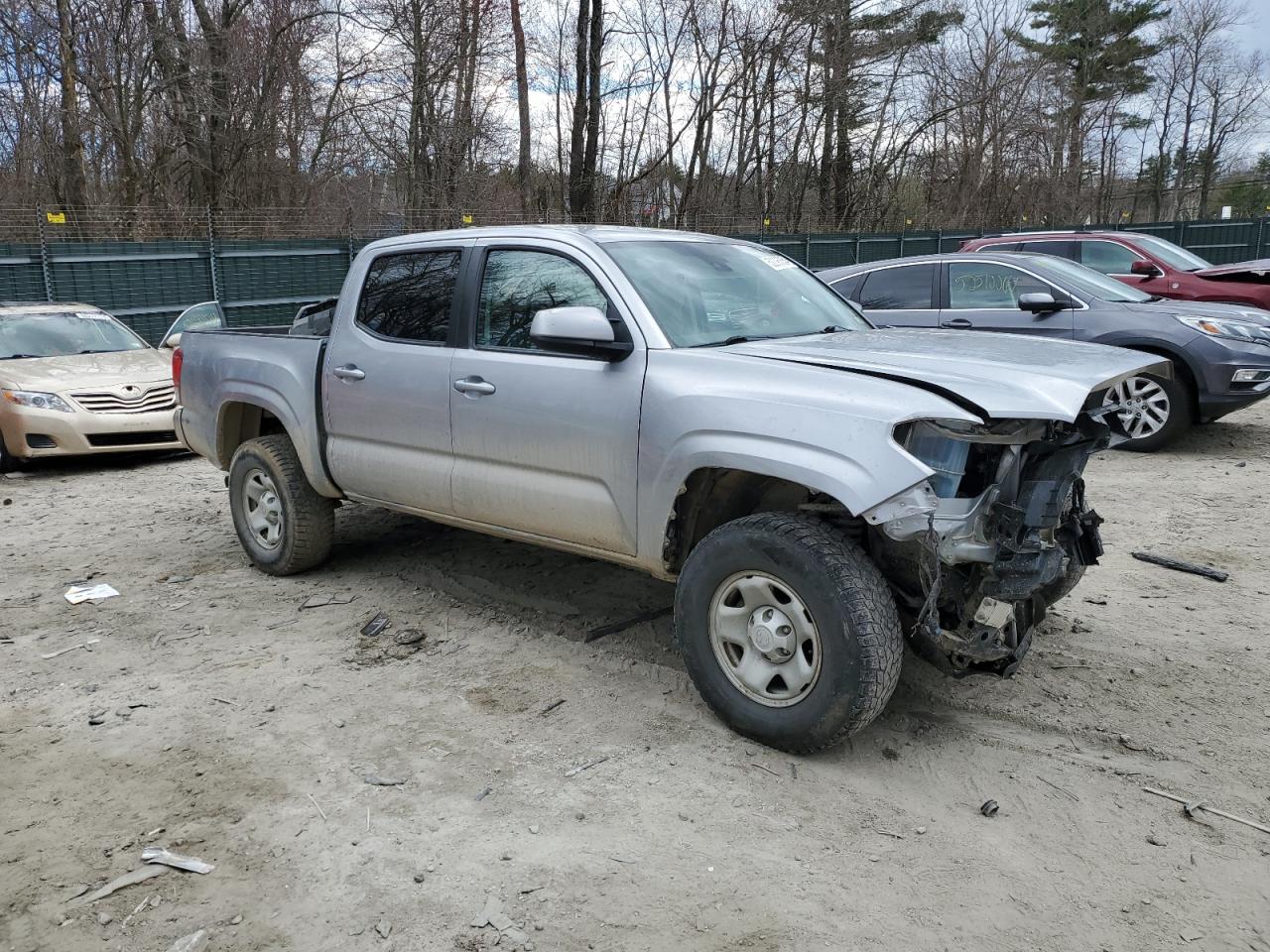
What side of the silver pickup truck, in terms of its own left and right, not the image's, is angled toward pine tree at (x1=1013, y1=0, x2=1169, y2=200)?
left

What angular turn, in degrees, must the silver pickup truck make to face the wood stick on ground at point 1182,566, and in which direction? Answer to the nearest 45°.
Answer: approximately 90° to its left

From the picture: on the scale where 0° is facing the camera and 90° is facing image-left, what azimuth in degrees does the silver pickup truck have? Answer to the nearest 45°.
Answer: approximately 315°

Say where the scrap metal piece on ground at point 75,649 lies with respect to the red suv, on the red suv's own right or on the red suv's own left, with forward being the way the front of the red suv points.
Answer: on the red suv's own right

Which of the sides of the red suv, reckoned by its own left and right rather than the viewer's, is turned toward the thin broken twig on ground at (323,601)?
right

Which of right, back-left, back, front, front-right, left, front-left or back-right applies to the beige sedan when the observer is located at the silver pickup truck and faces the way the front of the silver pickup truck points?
back

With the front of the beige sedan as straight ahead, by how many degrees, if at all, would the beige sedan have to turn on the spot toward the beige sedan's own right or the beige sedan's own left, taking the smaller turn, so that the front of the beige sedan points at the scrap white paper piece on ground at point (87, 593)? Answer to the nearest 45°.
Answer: approximately 45° to the beige sedan's own right
